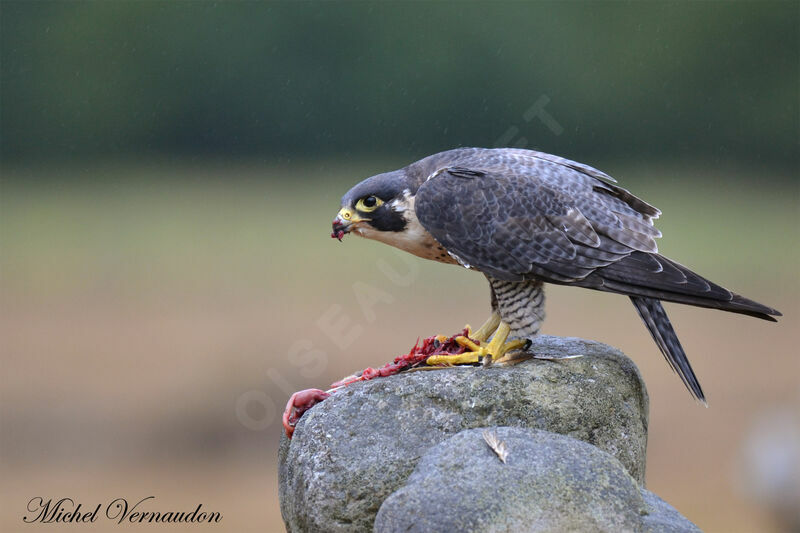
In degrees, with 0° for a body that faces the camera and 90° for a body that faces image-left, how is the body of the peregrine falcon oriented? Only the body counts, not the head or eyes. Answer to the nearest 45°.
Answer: approximately 90°
